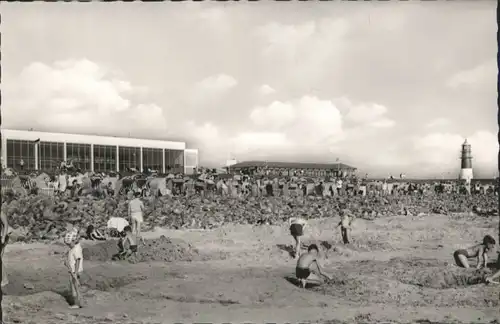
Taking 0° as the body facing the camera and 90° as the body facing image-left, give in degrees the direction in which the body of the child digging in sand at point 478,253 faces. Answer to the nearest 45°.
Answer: approximately 270°
